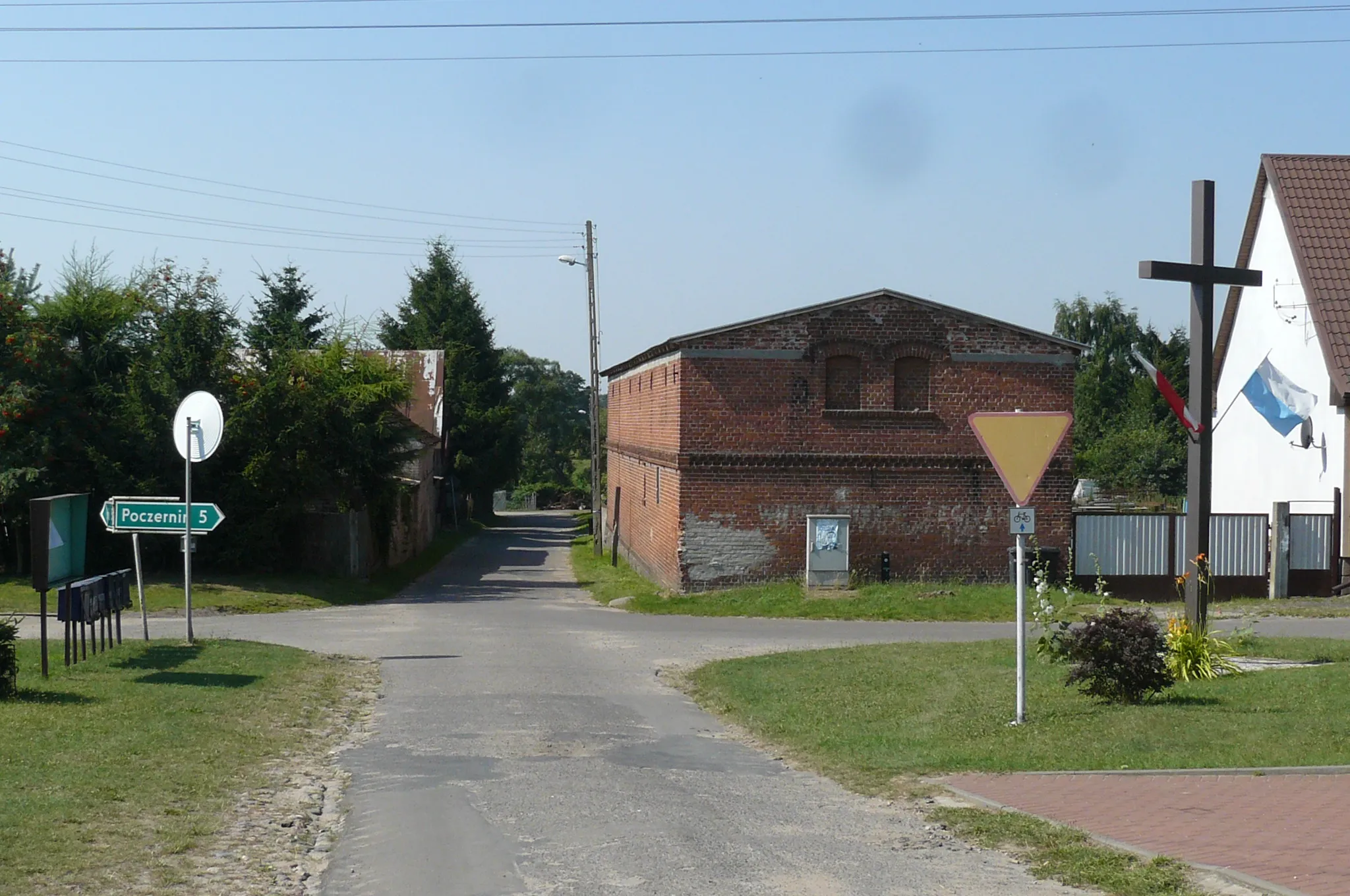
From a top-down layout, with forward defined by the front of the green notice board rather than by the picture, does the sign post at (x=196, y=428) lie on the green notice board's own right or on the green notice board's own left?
on the green notice board's own left

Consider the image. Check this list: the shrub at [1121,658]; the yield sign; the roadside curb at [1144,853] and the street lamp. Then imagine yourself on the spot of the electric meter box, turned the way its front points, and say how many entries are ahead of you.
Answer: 3

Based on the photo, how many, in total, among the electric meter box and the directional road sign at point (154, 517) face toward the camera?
2

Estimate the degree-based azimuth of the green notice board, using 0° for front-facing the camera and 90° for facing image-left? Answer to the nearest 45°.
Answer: approximately 315°

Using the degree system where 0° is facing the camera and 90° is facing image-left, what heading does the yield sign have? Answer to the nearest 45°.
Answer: approximately 0°

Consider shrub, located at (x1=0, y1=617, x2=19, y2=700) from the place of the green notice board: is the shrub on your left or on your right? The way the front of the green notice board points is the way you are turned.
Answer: on your right

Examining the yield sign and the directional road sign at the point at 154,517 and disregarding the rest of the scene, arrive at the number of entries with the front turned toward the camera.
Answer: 2

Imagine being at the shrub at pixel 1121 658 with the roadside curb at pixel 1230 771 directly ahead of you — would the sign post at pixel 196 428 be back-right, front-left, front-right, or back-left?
back-right
